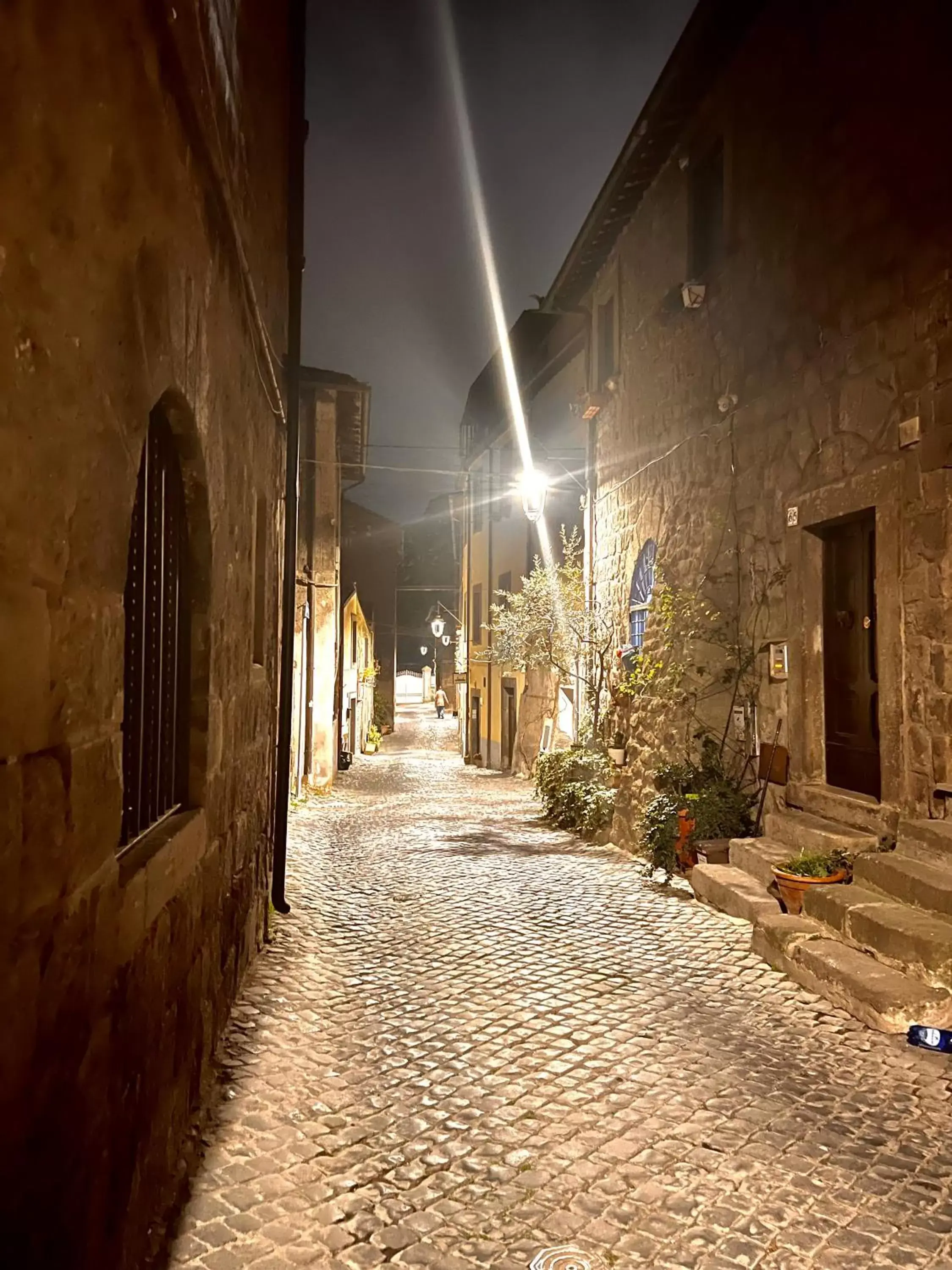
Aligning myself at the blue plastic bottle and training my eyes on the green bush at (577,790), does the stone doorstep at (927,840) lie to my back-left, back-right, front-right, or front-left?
front-right

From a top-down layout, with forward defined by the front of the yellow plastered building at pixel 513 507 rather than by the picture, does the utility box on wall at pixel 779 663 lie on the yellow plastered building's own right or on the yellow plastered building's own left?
on the yellow plastered building's own left

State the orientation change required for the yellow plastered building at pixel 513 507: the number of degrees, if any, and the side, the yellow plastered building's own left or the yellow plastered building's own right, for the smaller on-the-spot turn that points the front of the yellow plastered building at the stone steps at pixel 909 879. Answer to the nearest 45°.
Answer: approximately 45° to the yellow plastered building's own left

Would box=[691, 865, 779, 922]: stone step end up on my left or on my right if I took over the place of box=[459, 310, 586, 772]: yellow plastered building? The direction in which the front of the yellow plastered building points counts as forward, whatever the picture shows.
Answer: on my left

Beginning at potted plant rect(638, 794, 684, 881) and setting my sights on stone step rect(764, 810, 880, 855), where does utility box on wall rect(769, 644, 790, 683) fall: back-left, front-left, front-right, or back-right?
front-left

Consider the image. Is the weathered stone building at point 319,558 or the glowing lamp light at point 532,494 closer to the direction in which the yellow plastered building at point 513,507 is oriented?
the weathered stone building

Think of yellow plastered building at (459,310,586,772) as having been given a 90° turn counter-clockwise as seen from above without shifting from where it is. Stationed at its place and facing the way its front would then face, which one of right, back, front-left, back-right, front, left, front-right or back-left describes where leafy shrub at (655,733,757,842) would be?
front-right

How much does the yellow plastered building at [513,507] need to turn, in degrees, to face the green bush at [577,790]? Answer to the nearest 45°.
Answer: approximately 45° to its left

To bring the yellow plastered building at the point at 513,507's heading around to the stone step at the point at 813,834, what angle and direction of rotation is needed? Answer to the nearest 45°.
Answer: approximately 45° to its left

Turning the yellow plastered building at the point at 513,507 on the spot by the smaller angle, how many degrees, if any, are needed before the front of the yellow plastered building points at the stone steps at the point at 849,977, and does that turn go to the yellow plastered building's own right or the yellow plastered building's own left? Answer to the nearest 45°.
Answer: approximately 45° to the yellow plastered building's own left

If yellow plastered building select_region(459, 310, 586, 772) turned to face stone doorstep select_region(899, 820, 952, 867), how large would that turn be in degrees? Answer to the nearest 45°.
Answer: approximately 45° to its left

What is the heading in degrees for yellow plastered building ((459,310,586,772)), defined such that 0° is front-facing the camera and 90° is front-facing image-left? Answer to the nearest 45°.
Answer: approximately 45°
